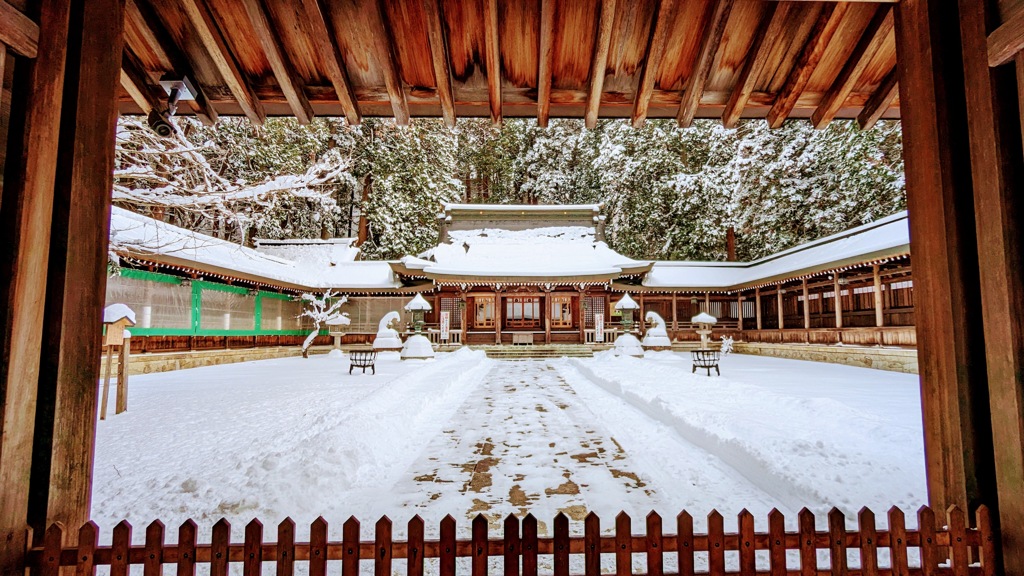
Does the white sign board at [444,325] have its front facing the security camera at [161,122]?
yes

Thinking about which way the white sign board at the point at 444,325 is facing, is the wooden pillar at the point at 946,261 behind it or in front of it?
in front

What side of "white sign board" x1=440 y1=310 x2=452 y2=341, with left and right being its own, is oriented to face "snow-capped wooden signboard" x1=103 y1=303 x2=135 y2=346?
front

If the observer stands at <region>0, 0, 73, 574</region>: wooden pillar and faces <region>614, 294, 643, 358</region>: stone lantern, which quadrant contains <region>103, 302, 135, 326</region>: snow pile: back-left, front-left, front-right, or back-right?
front-left

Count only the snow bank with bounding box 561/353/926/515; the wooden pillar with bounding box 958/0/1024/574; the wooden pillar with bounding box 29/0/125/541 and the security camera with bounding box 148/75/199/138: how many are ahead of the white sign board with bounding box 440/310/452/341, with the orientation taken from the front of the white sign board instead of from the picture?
4

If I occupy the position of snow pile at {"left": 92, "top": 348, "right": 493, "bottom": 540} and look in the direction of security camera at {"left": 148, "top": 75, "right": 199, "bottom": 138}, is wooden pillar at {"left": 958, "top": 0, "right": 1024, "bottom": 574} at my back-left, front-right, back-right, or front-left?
front-left

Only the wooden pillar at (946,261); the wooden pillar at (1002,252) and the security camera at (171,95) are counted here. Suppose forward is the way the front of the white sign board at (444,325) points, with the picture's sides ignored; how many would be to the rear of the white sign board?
0

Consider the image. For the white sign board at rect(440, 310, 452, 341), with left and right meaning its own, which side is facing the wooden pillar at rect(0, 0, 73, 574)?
front

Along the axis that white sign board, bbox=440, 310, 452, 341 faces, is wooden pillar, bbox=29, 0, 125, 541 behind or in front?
in front

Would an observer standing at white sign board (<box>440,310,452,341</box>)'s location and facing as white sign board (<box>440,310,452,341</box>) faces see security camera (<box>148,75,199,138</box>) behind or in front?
in front

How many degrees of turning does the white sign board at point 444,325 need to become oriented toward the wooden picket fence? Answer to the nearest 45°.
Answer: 0° — it already faces it

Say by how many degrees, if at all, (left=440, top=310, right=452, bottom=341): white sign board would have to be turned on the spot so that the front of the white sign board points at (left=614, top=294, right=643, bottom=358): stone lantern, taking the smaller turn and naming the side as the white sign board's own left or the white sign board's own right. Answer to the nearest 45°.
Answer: approximately 45° to the white sign board's own left

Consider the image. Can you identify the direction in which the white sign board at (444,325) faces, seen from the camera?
facing the viewer

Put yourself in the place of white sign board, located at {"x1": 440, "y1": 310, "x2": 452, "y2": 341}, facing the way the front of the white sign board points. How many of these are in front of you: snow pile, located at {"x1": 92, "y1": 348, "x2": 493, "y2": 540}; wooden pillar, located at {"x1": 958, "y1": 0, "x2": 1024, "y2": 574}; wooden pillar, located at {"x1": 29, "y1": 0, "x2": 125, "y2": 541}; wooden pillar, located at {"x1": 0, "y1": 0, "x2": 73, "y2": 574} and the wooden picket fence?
5
